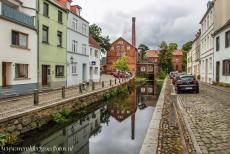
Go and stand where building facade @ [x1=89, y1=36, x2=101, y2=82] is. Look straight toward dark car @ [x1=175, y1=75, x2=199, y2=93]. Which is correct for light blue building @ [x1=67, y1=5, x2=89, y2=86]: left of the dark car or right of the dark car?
right

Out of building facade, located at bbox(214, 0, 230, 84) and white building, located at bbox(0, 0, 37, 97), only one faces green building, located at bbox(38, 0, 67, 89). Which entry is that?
the building facade

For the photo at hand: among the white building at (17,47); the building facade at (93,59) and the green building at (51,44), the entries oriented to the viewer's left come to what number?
0

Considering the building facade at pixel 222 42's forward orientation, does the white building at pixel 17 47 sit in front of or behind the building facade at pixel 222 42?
in front

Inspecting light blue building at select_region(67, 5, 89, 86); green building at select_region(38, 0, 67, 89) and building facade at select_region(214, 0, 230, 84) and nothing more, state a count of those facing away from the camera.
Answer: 0

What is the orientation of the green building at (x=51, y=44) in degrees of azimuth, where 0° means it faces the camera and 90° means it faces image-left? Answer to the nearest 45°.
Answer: approximately 315°

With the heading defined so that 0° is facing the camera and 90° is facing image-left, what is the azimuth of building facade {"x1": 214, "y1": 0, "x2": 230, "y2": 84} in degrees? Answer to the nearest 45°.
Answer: approximately 45°

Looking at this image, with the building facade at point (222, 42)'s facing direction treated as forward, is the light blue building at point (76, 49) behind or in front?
in front

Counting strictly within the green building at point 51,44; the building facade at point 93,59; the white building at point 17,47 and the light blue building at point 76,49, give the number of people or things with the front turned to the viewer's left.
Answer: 0

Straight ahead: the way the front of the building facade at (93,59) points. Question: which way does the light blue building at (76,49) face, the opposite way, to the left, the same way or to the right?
the same way

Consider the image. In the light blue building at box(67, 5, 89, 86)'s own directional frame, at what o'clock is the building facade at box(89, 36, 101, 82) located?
The building facade is roughly at 8 o'clock from the light blue building.

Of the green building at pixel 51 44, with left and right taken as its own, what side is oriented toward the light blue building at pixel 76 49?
left

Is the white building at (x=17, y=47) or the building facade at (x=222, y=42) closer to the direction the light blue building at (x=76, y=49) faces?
the building facade

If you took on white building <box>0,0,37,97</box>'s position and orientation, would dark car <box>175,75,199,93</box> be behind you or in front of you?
in front

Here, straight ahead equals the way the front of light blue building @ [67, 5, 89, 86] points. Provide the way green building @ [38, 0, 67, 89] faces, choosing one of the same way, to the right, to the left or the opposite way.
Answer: the same way

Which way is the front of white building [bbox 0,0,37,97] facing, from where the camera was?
facing the viewer and to the right of the viewer
